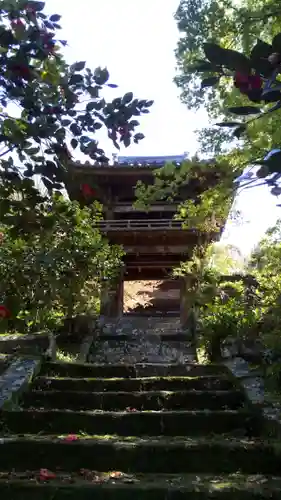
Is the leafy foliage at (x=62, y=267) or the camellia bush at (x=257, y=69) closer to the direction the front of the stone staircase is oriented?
the camellia bush

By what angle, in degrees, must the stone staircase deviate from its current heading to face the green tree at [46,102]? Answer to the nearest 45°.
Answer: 0° — it already faces it

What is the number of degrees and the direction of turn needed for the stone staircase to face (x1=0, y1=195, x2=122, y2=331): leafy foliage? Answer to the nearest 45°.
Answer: approximately 135° to its right

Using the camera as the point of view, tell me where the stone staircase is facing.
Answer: facing the viewer

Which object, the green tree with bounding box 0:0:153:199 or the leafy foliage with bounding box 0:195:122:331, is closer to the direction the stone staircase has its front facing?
the green tree
